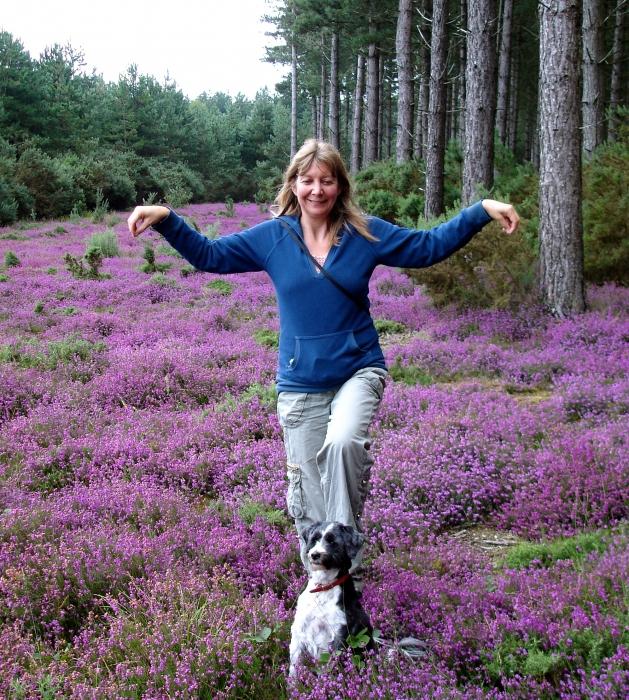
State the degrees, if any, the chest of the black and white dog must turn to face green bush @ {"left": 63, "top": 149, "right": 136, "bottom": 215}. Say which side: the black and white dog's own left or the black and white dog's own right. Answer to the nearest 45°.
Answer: approximately 135° to the black and white dog's own right

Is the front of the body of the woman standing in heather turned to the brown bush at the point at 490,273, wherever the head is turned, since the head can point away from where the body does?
no

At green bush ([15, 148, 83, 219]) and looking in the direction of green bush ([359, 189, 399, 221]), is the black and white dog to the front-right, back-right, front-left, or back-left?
front-right

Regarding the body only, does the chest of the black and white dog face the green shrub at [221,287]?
no

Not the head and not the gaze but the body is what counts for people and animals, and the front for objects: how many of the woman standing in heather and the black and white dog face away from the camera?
0

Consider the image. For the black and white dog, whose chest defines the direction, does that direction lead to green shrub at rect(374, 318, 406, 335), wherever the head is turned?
no

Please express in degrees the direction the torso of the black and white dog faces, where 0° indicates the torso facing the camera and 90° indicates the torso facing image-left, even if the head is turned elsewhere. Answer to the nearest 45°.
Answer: approximately 45°

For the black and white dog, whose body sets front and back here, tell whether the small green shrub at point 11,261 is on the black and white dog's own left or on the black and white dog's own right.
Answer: on the black and white dog's own right

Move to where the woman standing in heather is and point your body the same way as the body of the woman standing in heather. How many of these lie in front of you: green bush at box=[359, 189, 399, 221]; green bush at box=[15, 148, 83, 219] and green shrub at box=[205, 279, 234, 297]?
0

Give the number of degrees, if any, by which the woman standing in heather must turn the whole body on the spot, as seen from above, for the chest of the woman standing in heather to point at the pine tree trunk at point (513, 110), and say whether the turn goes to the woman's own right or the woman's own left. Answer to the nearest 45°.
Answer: approximately 180°

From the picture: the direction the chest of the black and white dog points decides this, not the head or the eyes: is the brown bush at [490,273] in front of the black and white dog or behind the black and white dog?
behind

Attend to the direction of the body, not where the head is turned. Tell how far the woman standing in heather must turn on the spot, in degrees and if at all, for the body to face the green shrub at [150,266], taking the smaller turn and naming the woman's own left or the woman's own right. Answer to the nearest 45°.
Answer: approximately 180°

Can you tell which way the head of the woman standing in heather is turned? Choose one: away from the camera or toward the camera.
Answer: toward the camera

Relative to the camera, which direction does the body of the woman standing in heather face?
toward the camera

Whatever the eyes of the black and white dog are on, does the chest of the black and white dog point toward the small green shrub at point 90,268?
no
